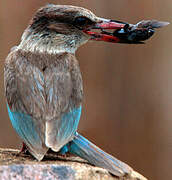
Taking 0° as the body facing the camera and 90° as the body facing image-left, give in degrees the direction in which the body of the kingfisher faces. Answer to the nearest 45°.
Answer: approximately 180°
